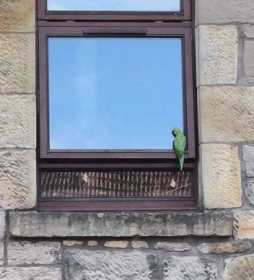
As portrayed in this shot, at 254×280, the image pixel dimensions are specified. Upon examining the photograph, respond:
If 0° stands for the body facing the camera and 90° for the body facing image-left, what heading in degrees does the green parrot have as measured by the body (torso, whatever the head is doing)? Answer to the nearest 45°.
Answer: approximately 135°
